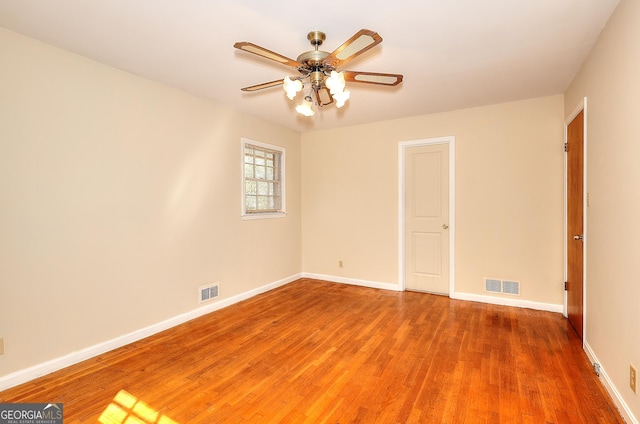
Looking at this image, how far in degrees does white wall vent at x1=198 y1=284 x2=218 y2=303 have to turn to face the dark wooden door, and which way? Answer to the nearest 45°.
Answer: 0° — it already faces it

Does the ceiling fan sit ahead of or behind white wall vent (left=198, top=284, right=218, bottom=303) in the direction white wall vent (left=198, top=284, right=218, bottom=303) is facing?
ahead

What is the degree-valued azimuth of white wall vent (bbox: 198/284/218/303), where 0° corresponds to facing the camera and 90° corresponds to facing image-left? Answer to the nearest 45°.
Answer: approximately 315°

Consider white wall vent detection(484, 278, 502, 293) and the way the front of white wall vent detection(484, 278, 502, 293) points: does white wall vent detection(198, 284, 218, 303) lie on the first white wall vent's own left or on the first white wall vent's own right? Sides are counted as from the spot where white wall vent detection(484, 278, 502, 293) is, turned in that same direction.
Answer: on the first white wall vent's own right

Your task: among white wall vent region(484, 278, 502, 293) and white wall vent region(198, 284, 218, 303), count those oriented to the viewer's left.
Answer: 0

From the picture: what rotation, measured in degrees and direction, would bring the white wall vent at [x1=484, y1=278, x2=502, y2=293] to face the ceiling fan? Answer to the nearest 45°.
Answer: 0° — it already faces it

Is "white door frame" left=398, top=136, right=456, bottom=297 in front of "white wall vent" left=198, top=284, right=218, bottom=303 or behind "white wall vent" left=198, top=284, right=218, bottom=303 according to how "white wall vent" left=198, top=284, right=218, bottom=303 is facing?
in front

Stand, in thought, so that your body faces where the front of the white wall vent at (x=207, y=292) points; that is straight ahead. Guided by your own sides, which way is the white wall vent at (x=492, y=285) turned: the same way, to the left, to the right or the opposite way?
to the right

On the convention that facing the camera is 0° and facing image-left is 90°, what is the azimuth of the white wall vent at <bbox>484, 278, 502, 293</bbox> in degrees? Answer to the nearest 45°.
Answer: approximately 0°

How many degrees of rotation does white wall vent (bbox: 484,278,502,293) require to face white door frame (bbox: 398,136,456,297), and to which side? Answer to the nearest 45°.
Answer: approximately 90° to its right

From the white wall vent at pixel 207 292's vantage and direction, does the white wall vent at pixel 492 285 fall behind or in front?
in front
